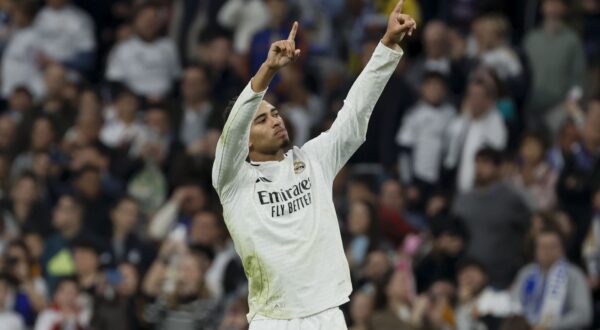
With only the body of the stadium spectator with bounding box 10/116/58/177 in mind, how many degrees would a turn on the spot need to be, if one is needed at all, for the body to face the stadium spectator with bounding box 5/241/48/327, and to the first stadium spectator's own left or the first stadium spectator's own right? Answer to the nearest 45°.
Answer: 0° — they already face them

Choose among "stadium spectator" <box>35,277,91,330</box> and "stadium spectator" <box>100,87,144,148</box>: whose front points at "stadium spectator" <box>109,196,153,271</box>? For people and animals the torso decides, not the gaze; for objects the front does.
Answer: "stadium spectator" <box>100,87,144,148</box>

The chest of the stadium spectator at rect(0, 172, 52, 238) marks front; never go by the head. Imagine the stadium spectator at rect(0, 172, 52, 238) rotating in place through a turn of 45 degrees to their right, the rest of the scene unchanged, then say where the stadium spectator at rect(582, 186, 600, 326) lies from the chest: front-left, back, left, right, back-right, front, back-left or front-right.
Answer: left

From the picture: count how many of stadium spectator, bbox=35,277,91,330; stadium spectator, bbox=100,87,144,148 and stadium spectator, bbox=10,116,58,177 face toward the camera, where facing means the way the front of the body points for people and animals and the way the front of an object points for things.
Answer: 3

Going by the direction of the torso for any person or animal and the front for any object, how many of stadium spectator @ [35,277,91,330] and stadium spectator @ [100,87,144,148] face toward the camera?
2

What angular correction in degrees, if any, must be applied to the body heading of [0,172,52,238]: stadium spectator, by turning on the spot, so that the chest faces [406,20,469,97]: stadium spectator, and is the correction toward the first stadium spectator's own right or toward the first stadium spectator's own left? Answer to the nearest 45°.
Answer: approximately 90° to the first stadium spectator's own left

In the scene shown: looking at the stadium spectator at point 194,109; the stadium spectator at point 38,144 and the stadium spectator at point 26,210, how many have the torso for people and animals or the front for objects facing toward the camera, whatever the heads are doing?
3

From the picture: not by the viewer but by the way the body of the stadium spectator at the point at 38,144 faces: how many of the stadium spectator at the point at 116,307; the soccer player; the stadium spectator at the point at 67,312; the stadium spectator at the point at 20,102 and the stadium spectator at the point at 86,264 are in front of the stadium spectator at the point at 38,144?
4
